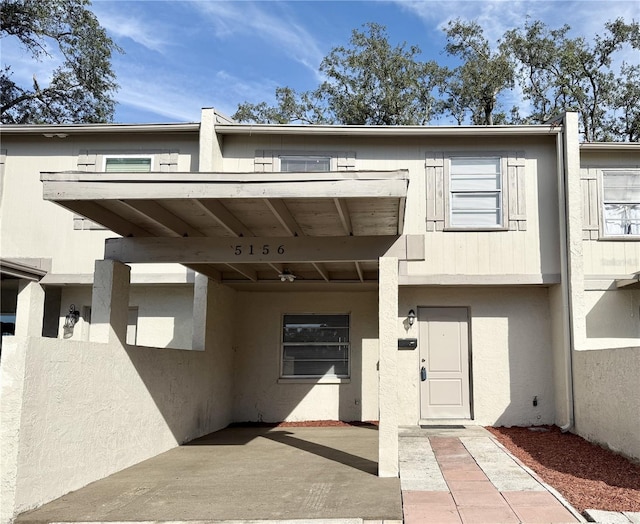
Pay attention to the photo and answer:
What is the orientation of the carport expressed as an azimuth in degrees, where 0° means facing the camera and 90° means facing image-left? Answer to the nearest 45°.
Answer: approximately 0°

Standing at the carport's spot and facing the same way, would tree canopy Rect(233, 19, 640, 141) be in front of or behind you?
behind

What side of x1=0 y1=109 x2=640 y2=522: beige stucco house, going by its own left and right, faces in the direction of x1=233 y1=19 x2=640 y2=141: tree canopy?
back

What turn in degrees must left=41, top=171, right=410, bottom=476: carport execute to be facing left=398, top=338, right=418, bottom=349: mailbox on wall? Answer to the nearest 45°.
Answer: approximately 135° to its left

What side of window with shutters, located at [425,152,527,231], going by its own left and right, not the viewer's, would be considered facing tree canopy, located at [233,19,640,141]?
back

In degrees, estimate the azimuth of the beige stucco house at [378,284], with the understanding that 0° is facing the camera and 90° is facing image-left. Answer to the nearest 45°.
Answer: approximately 0°
